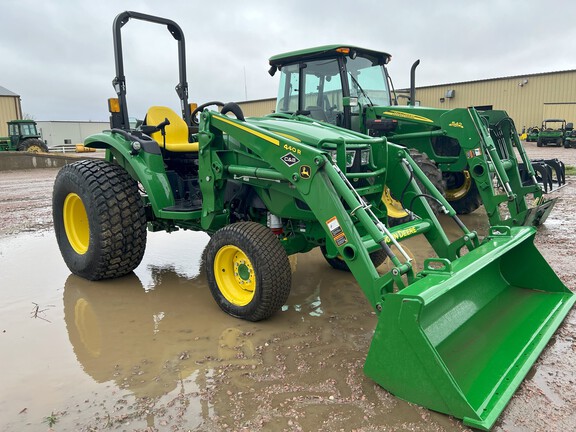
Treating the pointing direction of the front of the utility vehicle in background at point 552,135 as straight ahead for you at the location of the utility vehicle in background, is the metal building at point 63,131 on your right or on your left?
on your right

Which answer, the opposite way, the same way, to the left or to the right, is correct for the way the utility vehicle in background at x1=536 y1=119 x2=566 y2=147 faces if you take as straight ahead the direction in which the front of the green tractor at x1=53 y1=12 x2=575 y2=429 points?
to the right

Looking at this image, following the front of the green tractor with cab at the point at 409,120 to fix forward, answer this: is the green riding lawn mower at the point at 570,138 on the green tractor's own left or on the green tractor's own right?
on the green tractor's own left

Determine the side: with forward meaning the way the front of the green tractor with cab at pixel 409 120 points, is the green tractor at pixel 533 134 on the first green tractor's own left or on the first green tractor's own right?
on the first green tractor's own left

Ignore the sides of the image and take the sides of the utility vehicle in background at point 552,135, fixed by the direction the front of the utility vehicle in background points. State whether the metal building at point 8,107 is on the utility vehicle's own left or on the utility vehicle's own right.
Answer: on the utility vehicle's own right

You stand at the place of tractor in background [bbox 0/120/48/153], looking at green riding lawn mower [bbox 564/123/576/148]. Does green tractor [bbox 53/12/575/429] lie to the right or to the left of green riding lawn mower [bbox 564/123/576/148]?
right

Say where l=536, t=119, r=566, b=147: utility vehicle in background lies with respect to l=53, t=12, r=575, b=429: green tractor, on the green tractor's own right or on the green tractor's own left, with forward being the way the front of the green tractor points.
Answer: on the green tractor's own left
